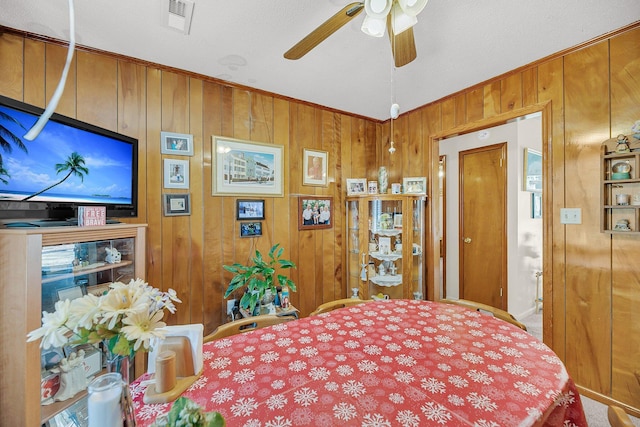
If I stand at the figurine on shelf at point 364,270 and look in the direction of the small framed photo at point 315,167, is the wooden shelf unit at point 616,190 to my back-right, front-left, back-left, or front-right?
back-left

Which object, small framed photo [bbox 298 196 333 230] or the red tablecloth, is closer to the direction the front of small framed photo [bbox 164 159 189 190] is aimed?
the red tablecloth

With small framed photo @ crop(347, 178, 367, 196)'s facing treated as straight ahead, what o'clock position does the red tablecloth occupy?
The red tablecloth is roughly at 12 o'clock from the small framed photo.

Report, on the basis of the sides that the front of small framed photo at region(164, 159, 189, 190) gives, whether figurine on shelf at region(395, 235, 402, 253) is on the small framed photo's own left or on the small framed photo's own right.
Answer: on the small framed photo's own left

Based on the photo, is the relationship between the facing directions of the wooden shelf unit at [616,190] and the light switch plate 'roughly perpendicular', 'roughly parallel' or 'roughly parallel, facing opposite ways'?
roughly parallel

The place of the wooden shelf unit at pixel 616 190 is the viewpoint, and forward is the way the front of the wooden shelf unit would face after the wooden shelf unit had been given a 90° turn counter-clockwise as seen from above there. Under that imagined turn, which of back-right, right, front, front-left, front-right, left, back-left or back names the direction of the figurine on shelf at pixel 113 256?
back-right

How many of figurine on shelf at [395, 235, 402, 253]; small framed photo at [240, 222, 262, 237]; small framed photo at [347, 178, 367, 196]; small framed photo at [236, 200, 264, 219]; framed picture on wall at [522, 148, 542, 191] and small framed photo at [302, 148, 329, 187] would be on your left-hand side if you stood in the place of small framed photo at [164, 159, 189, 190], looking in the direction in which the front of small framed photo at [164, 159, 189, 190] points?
6

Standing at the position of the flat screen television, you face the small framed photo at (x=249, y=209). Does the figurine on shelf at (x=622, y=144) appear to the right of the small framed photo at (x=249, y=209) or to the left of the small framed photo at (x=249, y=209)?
right

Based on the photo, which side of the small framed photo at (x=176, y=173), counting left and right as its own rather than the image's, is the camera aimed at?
front

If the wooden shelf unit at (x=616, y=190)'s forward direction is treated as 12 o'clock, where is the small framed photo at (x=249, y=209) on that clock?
The small framed photo is roughly at 2 o'clock from the wooden shelf unit.

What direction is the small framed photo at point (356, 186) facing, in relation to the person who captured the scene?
facing the viewer

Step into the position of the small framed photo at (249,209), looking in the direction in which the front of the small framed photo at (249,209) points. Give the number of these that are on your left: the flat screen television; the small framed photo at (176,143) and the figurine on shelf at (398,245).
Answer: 1

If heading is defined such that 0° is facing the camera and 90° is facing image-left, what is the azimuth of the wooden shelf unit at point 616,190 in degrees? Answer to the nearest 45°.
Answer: approximately 0°

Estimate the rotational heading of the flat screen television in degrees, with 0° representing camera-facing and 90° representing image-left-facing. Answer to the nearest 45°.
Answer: approximately 315°

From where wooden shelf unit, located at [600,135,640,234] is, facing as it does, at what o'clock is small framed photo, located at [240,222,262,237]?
The small framed photo is roughly at 2 o'clock from the wooden shelf unit.
